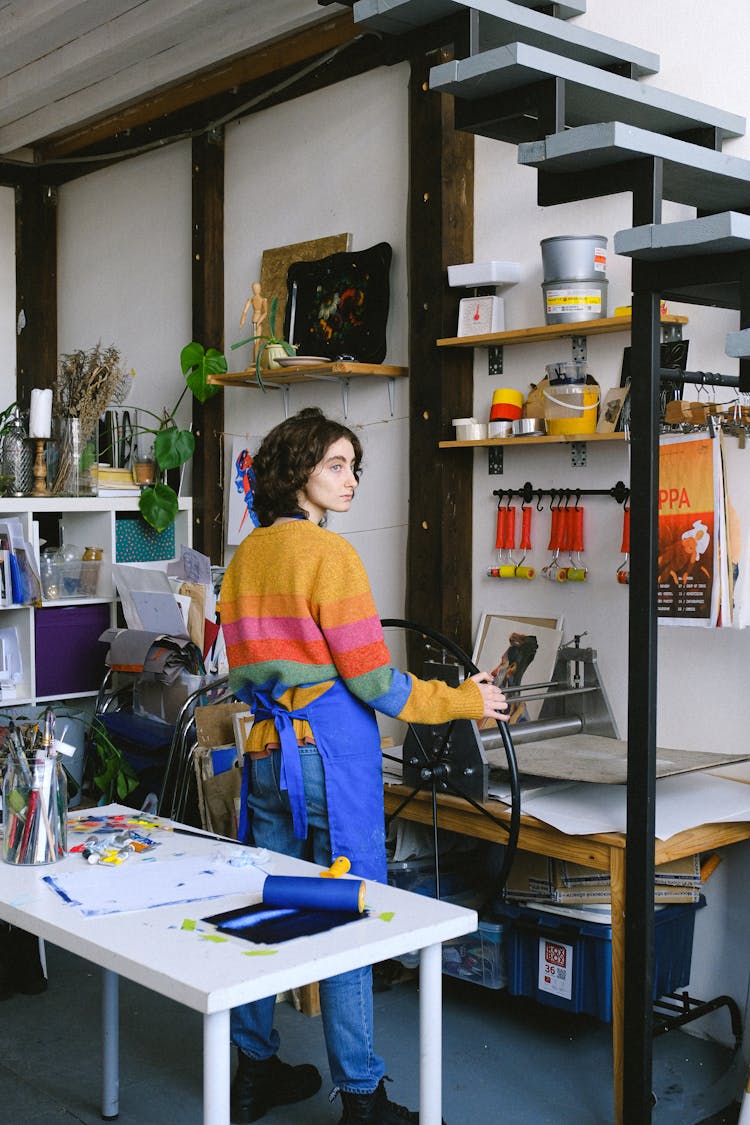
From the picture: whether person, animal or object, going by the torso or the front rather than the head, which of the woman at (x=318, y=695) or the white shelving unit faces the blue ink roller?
the white shelving unit

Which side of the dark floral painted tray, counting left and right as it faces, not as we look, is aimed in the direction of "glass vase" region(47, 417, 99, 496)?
right

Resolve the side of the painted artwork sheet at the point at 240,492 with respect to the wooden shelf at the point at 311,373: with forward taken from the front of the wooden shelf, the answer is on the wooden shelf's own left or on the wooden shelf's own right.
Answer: on the wooden shelf's own right

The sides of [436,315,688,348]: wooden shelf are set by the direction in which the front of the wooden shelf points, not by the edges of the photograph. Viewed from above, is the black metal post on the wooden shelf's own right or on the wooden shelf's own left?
on the wooden shelf's own left

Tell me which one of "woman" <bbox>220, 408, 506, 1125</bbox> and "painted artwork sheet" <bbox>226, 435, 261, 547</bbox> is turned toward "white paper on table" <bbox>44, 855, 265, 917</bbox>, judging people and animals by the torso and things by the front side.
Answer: the painted artwork sheet

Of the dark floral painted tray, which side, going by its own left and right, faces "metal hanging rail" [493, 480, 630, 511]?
left

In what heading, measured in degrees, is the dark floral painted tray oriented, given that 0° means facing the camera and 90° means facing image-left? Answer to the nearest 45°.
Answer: approximately 45°

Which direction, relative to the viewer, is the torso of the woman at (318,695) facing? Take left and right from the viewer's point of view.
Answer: facing away from the viewer and to the right of the viewer

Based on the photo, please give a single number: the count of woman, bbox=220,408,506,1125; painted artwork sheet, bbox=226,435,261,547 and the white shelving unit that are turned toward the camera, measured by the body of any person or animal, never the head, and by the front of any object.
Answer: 2

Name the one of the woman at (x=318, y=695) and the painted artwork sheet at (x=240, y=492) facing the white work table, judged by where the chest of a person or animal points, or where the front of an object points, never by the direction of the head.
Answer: the painted artwork sheet

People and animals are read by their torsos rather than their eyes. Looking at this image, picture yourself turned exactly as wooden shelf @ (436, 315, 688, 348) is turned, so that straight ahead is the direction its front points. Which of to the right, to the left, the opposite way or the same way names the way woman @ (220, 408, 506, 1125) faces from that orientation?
the opposite way
